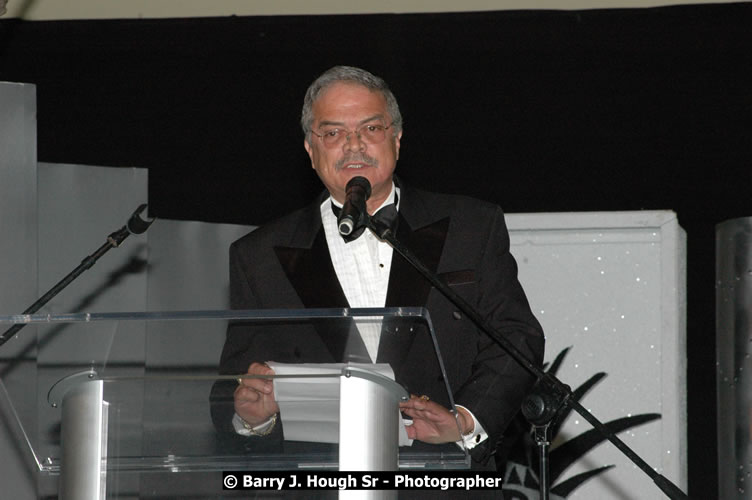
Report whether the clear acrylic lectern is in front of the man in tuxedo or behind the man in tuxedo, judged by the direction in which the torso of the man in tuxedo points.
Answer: in front

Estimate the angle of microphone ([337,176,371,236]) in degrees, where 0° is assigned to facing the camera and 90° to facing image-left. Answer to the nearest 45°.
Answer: approximately 180°

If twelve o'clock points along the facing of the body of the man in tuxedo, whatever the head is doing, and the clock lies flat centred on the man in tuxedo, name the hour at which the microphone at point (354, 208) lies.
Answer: The microphone is roughly at 12 o'clock from the man in tuxedo.

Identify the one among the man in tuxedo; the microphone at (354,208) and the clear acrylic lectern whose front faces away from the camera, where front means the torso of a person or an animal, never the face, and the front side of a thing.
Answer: the microphone

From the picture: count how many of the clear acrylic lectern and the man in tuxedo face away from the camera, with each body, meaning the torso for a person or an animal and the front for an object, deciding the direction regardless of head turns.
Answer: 0

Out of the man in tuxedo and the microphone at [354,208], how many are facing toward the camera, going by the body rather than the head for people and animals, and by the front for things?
1

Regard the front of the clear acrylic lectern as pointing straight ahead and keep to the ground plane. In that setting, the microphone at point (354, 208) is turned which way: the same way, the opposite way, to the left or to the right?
the opposite way
